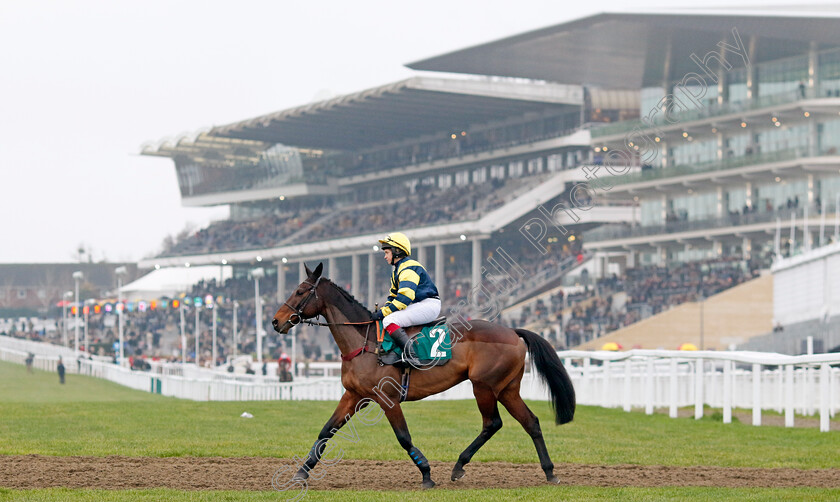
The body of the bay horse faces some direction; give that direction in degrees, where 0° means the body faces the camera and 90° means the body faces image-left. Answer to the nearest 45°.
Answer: approximately 90°

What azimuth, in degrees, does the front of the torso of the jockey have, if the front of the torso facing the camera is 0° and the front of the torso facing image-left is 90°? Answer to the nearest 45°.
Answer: approximately 90°
